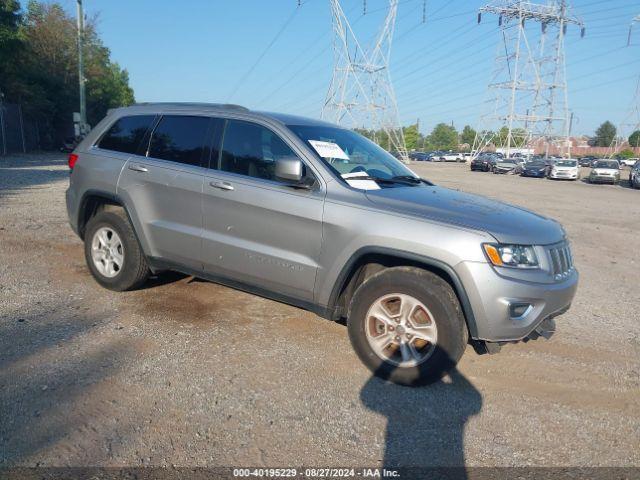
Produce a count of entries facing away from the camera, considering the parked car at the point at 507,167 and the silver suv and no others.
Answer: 0

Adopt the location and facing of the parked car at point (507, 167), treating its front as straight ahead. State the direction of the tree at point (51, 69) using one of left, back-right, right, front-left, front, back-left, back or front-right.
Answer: front

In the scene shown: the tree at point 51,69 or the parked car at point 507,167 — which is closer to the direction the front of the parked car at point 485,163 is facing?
the tree

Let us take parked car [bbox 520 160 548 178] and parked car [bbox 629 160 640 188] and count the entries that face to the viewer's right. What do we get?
0

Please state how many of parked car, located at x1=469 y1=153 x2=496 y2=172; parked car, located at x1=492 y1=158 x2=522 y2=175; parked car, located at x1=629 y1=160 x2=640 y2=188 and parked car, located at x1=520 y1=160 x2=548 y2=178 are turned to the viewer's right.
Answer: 0

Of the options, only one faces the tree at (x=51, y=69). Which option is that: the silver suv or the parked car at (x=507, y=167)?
the parked car

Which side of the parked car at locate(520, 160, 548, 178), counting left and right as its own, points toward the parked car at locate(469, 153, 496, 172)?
right

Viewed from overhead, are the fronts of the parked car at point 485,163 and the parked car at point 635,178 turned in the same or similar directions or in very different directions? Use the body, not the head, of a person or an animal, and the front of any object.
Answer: same or similar directions

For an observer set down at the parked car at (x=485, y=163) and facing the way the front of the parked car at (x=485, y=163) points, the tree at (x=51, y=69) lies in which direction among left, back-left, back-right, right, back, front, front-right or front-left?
front

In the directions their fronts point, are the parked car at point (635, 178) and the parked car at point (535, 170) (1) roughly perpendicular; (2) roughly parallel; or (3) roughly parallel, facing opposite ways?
roughly parallel

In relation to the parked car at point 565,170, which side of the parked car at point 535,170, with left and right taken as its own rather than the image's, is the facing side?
left

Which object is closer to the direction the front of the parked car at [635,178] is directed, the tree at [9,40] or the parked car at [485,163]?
the tree

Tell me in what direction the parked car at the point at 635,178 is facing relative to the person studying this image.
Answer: facing the viewer and to the left of the viewer

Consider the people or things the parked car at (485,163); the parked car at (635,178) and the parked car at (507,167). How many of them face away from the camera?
0

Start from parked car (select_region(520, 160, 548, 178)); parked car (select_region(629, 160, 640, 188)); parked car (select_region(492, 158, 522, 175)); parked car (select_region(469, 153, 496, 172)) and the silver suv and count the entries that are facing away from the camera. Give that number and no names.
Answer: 0

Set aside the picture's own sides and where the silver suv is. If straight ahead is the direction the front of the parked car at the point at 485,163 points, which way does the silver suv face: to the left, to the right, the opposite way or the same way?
to the left
